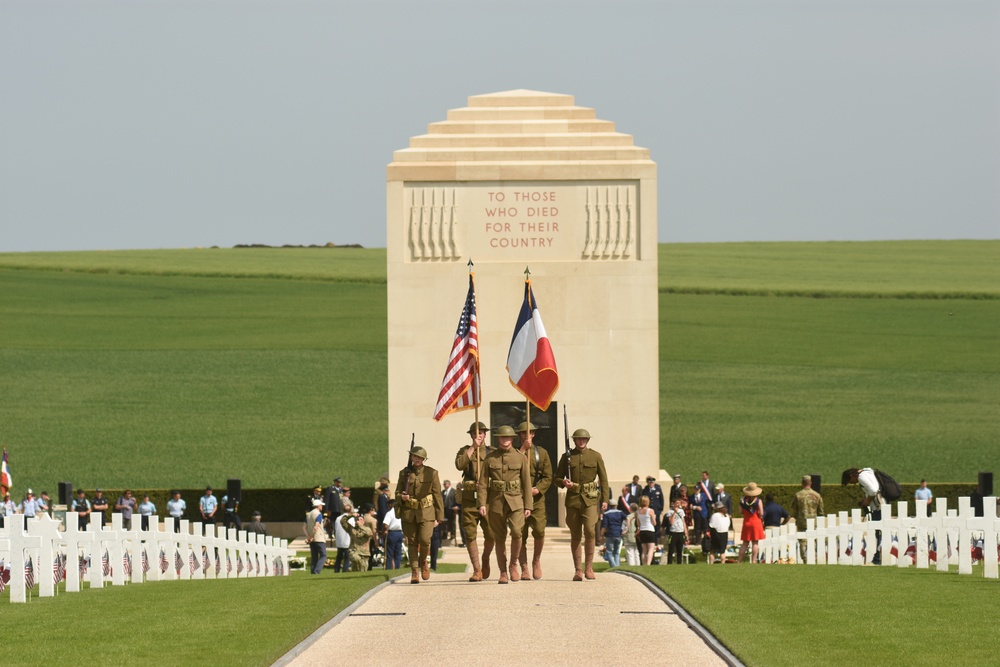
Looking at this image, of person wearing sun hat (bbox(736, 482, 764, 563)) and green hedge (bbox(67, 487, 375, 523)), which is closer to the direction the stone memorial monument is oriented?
the person wearing sun hat

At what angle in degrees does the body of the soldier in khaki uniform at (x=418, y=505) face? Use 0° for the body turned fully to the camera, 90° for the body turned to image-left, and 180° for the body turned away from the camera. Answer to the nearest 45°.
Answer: approximately 0°

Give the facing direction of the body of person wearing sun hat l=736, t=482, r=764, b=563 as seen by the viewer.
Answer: away from the camera

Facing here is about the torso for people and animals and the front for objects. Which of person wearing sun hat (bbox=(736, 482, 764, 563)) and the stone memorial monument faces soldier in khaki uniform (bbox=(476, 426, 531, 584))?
the stone memorial monument

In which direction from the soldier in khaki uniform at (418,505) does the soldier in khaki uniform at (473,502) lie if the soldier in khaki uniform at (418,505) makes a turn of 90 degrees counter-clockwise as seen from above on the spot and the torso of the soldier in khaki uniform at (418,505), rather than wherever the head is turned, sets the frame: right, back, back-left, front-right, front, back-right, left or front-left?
front

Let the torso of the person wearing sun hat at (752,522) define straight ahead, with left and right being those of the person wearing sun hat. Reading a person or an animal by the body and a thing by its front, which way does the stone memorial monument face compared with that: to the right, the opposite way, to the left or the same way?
the opposite way

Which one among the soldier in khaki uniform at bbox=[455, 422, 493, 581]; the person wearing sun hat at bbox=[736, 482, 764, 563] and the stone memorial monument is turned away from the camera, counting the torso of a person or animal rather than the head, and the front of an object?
the person wearing sun hat
